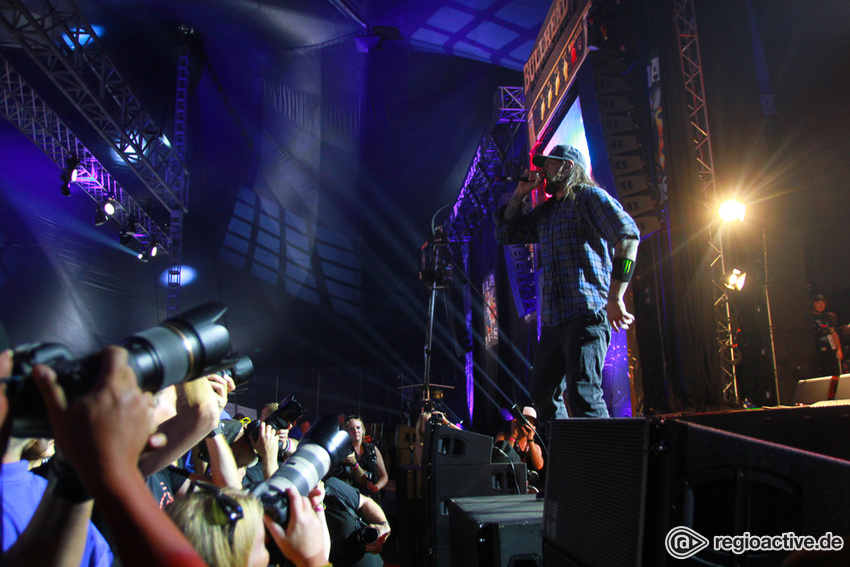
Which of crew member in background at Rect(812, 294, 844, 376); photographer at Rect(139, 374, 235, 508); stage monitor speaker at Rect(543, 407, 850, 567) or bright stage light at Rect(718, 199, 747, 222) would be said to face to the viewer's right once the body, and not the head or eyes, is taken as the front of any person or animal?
the photographer

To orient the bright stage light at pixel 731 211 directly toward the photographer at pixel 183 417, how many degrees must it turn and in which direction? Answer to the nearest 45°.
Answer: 0° — it already faces them

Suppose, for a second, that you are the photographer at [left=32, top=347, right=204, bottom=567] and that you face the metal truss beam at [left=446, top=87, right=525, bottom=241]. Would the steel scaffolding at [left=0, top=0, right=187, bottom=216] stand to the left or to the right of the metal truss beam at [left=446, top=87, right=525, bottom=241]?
left

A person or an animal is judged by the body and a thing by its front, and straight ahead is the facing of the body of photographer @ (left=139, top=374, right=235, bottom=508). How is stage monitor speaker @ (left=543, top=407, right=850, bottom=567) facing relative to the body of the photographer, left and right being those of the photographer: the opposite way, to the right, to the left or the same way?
the opposite way

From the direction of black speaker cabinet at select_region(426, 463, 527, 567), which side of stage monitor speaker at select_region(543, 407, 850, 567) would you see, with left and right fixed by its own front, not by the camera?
right

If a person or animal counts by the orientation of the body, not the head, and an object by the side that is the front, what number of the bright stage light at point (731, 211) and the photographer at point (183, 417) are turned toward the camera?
1

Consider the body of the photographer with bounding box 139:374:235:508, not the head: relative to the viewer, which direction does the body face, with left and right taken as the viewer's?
facing to the right of the viewer

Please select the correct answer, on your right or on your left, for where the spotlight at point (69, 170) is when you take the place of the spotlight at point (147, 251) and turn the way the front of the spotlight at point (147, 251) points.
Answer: on your right
